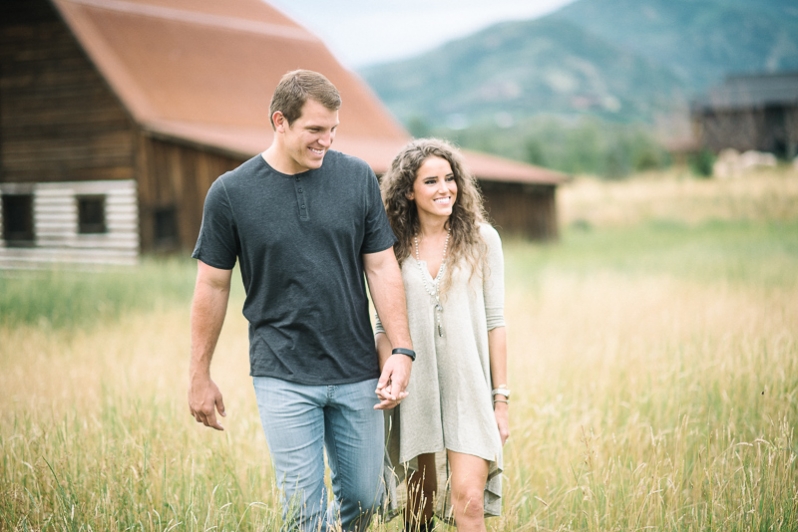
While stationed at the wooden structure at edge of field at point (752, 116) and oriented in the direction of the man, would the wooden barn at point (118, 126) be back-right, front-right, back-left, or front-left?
front-right

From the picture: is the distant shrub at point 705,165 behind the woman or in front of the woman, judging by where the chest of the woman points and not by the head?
behind

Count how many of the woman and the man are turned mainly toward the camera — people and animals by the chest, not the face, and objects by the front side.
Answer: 2

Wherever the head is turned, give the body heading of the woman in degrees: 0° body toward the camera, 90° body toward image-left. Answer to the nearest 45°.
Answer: approximately 0°

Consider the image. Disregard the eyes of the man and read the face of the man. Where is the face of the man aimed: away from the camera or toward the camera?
toward the camera

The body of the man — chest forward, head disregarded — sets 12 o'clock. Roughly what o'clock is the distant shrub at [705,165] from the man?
The distant shrub is roughly at 7 o'clock from the man.

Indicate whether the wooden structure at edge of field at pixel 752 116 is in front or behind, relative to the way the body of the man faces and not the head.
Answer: behind

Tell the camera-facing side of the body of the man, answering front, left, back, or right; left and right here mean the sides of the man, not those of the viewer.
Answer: front

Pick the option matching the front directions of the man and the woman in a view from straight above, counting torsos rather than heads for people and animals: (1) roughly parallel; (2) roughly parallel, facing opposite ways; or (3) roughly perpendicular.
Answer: roughly parallel

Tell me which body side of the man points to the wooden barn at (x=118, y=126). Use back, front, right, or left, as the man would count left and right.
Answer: back

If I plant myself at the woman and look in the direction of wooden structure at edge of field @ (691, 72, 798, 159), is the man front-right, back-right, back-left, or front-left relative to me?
back-left

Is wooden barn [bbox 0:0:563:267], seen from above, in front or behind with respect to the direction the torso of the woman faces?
behind
